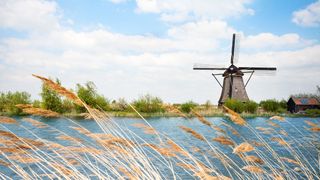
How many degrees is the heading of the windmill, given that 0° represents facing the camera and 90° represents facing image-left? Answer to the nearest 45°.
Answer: approximately 0°

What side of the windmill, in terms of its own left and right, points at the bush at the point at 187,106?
right

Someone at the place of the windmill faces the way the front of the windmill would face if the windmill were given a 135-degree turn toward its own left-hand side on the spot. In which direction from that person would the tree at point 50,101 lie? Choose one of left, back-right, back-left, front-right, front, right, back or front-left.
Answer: back-left

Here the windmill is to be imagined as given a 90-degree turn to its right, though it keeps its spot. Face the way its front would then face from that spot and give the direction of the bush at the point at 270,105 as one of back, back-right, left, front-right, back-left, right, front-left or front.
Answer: back-right

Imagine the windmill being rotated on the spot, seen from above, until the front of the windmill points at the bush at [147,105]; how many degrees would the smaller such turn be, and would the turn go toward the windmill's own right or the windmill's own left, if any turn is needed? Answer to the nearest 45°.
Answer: approximately 90° to the windmill's own right

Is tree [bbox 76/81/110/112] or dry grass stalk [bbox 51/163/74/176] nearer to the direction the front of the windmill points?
the dry grass stalk

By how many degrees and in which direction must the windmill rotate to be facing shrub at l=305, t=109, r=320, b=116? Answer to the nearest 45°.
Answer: approximately 135° to its left

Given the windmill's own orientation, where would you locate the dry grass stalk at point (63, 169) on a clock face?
The dry grass stalk is roughly at 12 o'clock from the windmill.

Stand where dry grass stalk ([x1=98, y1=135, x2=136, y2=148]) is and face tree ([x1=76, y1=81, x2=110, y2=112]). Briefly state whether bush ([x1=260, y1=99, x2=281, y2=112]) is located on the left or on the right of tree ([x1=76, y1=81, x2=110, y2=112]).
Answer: right

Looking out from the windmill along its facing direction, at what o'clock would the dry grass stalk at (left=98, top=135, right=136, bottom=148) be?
The dry grass stalk is roughly at 12 o'clock from the windmill.

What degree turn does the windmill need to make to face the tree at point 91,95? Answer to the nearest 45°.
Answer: approximately 90° to its right
